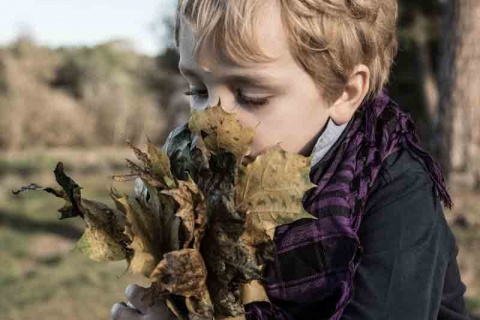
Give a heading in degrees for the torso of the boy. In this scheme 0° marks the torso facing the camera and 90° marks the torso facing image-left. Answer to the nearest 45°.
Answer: approximately 45°

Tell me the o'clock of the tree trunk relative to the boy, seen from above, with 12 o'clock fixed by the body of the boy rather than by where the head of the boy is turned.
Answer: The tree trunk is roughly at 5 o'clock from the boy.
